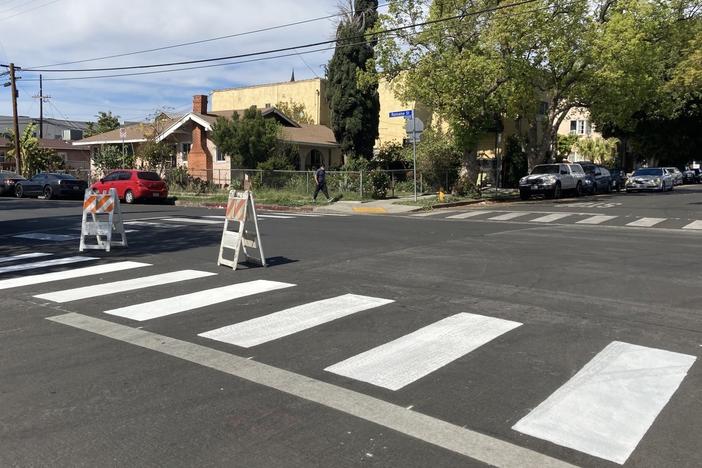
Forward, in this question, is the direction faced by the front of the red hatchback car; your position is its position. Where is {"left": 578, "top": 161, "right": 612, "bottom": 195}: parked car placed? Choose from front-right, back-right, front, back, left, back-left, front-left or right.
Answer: back-right

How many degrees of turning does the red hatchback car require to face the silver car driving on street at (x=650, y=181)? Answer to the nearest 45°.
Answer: approximately 135° to its right

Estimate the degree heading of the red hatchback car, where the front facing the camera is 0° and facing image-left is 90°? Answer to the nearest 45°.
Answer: approximately 135°

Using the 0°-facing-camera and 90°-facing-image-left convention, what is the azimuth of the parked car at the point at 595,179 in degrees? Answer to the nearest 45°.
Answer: approximately 45°

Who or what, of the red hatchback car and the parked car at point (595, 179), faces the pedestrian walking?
the parked car

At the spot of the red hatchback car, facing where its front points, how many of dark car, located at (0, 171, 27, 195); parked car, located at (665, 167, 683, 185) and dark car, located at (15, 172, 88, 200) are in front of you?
2

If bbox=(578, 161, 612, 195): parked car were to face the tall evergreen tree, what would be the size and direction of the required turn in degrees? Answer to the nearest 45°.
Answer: approximately 45° to its right

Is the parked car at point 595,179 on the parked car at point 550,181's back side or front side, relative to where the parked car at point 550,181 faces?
on the back side

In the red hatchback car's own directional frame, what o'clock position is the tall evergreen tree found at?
The tall evergreen tree is roughly at 4 o'clock from the red hatchback car.

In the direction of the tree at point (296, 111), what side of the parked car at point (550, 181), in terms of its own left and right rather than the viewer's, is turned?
right

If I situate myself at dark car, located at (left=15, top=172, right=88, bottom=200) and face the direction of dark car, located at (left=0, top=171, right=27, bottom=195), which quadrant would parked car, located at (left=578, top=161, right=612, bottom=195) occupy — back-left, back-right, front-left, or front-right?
back-right
